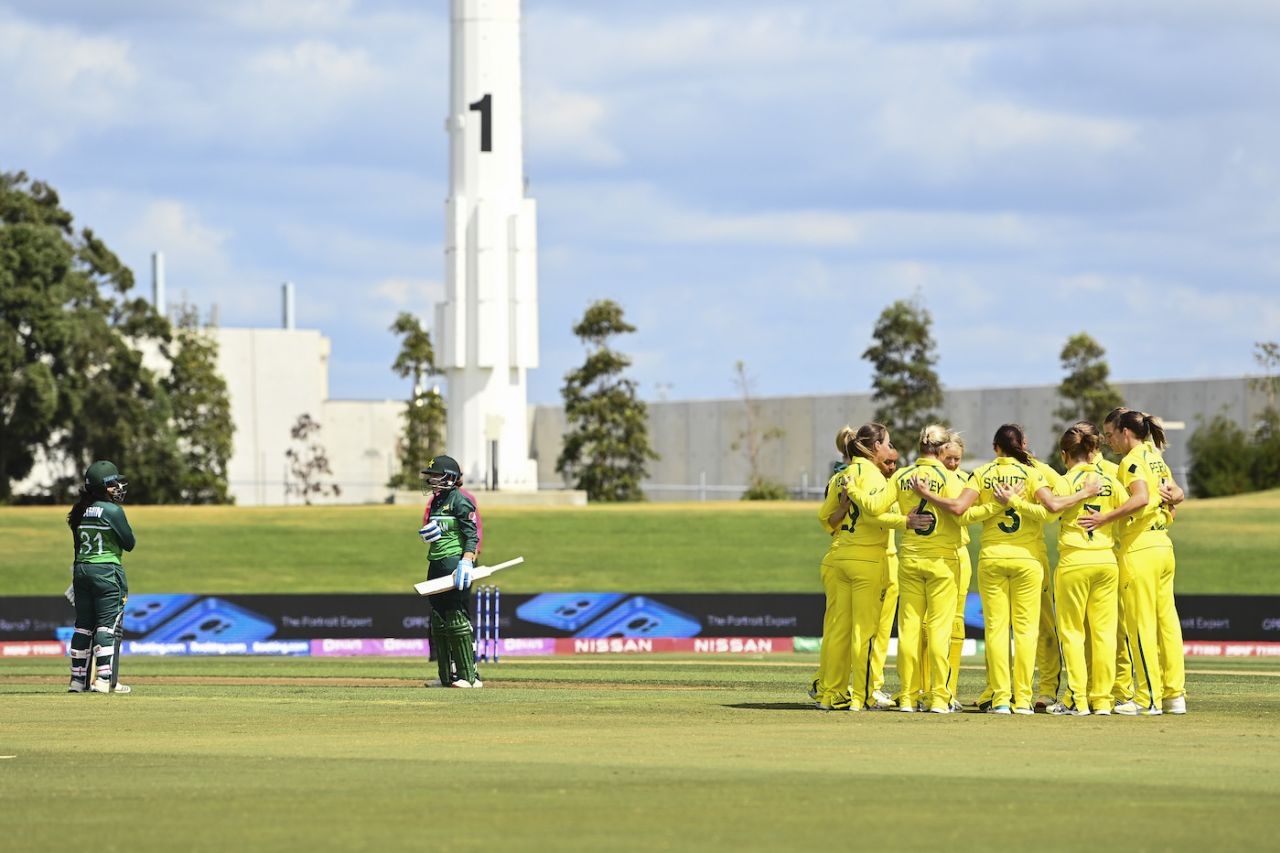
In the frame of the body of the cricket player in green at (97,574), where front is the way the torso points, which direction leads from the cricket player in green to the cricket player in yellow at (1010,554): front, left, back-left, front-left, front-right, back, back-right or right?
right

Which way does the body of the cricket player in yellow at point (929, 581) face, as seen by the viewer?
away from the camera

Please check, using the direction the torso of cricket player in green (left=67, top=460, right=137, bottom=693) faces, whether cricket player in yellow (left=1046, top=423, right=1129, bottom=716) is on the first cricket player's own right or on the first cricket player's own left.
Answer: on the first cricket player's own right

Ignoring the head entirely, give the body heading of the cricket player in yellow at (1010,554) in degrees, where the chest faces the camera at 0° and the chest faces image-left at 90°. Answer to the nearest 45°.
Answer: approximately 180°

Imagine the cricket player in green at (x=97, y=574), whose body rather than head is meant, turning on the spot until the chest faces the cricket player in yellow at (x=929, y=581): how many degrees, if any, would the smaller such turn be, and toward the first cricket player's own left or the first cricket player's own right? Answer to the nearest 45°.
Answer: approximately 90° to the first cricket player's own right

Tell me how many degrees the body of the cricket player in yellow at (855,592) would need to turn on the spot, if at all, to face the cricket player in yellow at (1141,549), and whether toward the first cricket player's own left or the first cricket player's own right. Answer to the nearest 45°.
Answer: approximately 45° to the first cricket player's own right

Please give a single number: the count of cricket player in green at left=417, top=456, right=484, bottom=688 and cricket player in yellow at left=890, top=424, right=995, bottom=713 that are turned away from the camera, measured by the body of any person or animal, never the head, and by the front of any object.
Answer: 1

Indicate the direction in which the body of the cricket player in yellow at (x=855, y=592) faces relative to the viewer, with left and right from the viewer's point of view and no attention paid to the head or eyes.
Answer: facing away from the viewer and to the right of the viewer

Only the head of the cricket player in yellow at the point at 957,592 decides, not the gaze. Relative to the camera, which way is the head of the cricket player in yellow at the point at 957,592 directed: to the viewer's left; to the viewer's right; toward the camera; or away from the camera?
toward the camera

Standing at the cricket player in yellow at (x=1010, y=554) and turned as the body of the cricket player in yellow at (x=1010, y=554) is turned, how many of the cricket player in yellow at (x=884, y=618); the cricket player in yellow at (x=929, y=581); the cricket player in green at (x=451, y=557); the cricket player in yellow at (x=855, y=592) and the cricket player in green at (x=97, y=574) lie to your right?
0

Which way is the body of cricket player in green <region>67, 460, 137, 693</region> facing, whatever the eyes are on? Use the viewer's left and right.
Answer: facing away from the viewer and to the right of the viewer

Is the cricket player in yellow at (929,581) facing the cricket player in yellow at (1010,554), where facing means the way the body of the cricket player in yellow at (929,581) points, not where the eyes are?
no

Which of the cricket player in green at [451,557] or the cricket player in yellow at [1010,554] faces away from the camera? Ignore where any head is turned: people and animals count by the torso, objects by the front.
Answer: the cricket player in yellow

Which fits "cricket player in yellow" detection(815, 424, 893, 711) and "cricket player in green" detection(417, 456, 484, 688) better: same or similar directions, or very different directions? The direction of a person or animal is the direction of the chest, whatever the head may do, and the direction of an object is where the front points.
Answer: very different directions

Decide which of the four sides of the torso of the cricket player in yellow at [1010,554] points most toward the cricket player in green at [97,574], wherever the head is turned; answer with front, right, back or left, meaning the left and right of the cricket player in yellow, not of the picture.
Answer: left

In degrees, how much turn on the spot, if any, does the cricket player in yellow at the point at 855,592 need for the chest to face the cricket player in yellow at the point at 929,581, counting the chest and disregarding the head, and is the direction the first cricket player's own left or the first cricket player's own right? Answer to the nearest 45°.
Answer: approximately 45° to the first cricket player's own right

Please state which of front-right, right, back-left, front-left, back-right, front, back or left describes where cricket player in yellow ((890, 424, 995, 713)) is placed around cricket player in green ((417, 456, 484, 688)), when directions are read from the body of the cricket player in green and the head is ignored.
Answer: left
